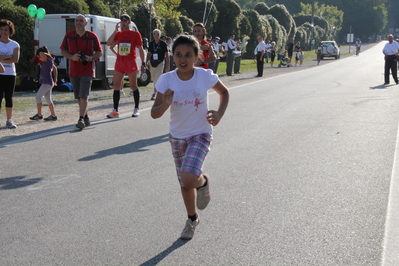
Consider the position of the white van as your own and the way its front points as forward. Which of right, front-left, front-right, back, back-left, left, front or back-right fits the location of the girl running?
back-right

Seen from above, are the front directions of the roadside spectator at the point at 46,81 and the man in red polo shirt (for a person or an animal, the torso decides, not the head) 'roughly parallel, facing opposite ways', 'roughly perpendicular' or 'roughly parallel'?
roughly perpendicular

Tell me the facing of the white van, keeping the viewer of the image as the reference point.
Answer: facing away from the viewer and to the right of the viewer

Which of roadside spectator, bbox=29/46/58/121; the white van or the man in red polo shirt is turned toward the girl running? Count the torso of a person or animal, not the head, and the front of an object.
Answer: the man in red polo shirt

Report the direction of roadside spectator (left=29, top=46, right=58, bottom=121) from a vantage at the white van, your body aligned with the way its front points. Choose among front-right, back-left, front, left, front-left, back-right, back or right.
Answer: back-right

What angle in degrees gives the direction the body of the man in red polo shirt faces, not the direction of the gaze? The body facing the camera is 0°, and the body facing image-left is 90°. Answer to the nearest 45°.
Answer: approximately 0°

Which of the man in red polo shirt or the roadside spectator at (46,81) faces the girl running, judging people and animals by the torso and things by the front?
the man in red polo shirt

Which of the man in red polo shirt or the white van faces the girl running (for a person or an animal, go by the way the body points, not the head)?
the man in red polo shirt

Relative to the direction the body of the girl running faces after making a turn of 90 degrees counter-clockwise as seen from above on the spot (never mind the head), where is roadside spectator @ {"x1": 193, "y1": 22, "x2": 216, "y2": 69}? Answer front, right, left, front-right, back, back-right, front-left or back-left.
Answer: left

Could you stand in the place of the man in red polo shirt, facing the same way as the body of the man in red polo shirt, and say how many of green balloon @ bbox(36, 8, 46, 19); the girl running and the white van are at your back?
2

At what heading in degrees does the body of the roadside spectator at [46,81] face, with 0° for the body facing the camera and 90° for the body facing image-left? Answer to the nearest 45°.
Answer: approximately 90°
